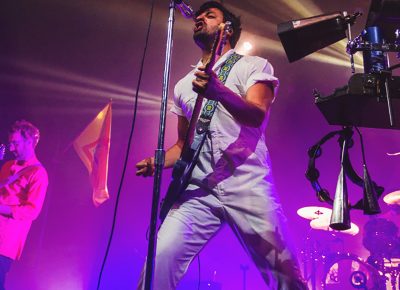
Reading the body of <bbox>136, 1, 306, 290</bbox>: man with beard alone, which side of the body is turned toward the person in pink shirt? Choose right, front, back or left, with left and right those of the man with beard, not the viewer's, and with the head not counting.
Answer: right

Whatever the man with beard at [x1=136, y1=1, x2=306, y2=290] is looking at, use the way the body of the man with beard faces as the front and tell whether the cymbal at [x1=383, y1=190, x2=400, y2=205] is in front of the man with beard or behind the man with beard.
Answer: behind

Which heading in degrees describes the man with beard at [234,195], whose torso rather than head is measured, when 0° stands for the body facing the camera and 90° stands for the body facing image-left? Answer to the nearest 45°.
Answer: approximately 45°

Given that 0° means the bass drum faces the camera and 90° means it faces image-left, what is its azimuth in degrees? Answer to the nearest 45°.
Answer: approximately 45°

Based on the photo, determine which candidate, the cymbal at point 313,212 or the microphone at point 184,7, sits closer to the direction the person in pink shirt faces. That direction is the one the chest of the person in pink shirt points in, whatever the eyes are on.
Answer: the microphone

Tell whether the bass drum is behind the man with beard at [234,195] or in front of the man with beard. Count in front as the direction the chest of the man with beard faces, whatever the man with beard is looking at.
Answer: behind
